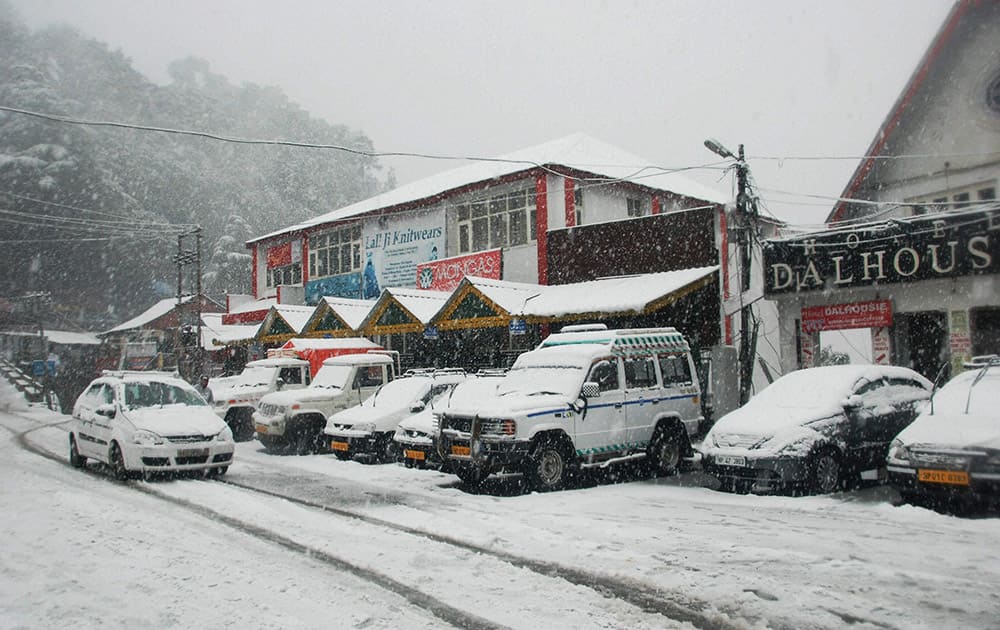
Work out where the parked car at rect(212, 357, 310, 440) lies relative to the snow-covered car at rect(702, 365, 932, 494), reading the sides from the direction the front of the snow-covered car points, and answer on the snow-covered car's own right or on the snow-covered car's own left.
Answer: on the snow-covered car's own right

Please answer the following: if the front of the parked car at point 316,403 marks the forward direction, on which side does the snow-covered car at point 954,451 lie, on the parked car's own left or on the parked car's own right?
on the parked car's own left

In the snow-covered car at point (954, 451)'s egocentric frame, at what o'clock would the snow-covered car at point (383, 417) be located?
the snow-covered car at point (383, 417) is roughly at 2 o'clock from the snow-covered car at point (954, 451).

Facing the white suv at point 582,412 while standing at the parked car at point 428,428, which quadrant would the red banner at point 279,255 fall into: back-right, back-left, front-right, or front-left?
back-left

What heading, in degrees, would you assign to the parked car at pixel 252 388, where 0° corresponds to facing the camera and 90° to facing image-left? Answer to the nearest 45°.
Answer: approximately 45°

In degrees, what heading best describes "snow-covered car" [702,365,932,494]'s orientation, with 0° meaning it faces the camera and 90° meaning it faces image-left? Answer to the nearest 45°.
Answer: approximately 45°

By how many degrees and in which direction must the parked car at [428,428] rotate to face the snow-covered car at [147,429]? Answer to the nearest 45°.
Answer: approximately 45° to its right

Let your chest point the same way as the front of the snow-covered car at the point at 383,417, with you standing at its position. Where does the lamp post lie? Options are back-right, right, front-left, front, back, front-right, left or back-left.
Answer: back-left

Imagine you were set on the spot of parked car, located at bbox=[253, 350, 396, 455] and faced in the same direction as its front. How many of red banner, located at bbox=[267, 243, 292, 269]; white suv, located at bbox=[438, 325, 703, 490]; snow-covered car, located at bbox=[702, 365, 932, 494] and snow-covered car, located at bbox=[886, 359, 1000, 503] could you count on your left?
3

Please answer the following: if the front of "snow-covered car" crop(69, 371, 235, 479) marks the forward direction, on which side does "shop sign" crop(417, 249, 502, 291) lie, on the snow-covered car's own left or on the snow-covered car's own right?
on the snow-covered car's own left
